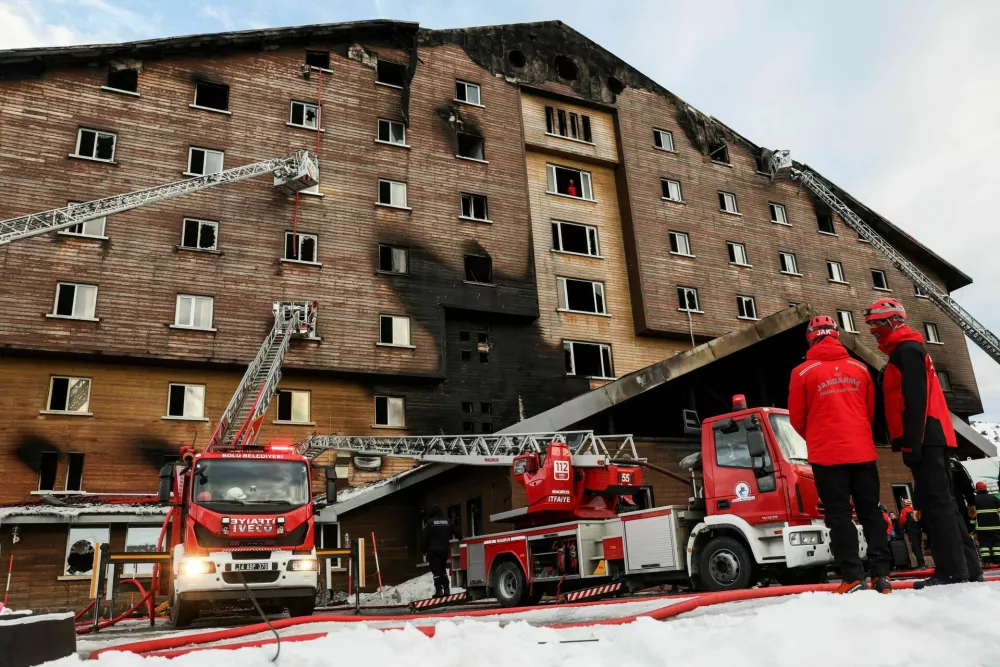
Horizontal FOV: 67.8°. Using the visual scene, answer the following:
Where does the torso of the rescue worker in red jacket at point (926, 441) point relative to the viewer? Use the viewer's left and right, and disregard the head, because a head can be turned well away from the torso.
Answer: facing to the left of the viewer

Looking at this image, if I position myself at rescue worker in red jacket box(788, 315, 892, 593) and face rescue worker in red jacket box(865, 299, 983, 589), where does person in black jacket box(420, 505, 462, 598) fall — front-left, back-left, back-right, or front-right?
back-left

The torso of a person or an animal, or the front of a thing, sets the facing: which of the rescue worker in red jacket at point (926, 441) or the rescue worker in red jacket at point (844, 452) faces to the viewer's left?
the rescue worker in red jacket at point (926, 441)

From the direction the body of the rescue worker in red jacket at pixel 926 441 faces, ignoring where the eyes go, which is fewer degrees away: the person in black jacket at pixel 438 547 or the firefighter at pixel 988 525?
the person in black jacket

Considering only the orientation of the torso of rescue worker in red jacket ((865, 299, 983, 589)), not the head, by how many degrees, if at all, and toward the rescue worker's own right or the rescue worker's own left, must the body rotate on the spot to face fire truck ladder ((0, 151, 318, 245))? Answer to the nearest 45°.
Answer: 0° — they already face it

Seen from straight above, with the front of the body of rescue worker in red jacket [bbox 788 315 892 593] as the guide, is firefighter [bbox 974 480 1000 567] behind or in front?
in front

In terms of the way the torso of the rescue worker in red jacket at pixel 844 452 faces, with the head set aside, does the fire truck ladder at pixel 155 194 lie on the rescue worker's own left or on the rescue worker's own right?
on the rescue worker's own left

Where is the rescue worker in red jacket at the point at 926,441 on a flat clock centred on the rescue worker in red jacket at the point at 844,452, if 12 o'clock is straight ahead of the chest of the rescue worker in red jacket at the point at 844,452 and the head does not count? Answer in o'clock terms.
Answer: the rescue worker in red jacket at the point at 926,441 is roughly at 3 o'clock from the rescue worker in red jacket at the point at 844,452.

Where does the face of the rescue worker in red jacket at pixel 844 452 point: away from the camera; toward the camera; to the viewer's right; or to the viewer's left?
away from the camera

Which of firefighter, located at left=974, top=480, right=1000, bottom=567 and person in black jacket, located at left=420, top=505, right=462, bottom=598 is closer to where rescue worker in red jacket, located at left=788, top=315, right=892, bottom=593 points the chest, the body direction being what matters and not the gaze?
the firefighter

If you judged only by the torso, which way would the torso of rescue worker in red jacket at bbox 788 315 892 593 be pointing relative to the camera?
away from the camera
